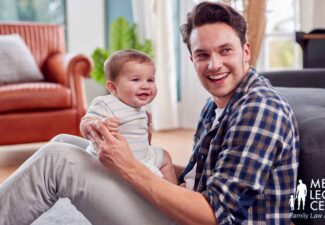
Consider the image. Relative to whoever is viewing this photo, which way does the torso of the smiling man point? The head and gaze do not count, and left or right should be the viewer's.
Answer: facing to the left of the viewer

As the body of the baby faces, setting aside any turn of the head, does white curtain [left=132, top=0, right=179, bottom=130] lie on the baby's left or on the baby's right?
on the baby's left

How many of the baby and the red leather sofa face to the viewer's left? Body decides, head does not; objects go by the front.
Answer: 0

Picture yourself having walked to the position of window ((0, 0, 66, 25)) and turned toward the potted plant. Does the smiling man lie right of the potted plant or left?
right

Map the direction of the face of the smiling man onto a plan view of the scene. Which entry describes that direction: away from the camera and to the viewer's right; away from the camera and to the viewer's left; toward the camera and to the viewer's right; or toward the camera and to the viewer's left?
toward the camera and to the viewer's left

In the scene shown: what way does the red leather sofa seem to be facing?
toward the camera

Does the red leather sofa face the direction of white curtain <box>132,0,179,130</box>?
no

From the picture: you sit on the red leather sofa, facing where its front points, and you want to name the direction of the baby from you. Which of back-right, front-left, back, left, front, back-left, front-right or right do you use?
front

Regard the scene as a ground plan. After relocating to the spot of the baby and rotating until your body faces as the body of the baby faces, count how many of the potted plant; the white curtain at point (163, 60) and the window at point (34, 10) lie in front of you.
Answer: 0

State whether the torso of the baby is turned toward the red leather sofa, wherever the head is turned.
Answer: no

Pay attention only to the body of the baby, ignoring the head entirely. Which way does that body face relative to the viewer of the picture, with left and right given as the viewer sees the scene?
facing the viewer and to the right of the viewer

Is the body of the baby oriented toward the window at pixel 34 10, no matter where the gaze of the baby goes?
no

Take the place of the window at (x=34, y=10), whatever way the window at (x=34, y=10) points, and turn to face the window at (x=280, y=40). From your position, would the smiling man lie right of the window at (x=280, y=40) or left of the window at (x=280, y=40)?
right

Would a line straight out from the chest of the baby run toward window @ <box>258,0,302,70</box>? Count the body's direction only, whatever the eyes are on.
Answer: no
